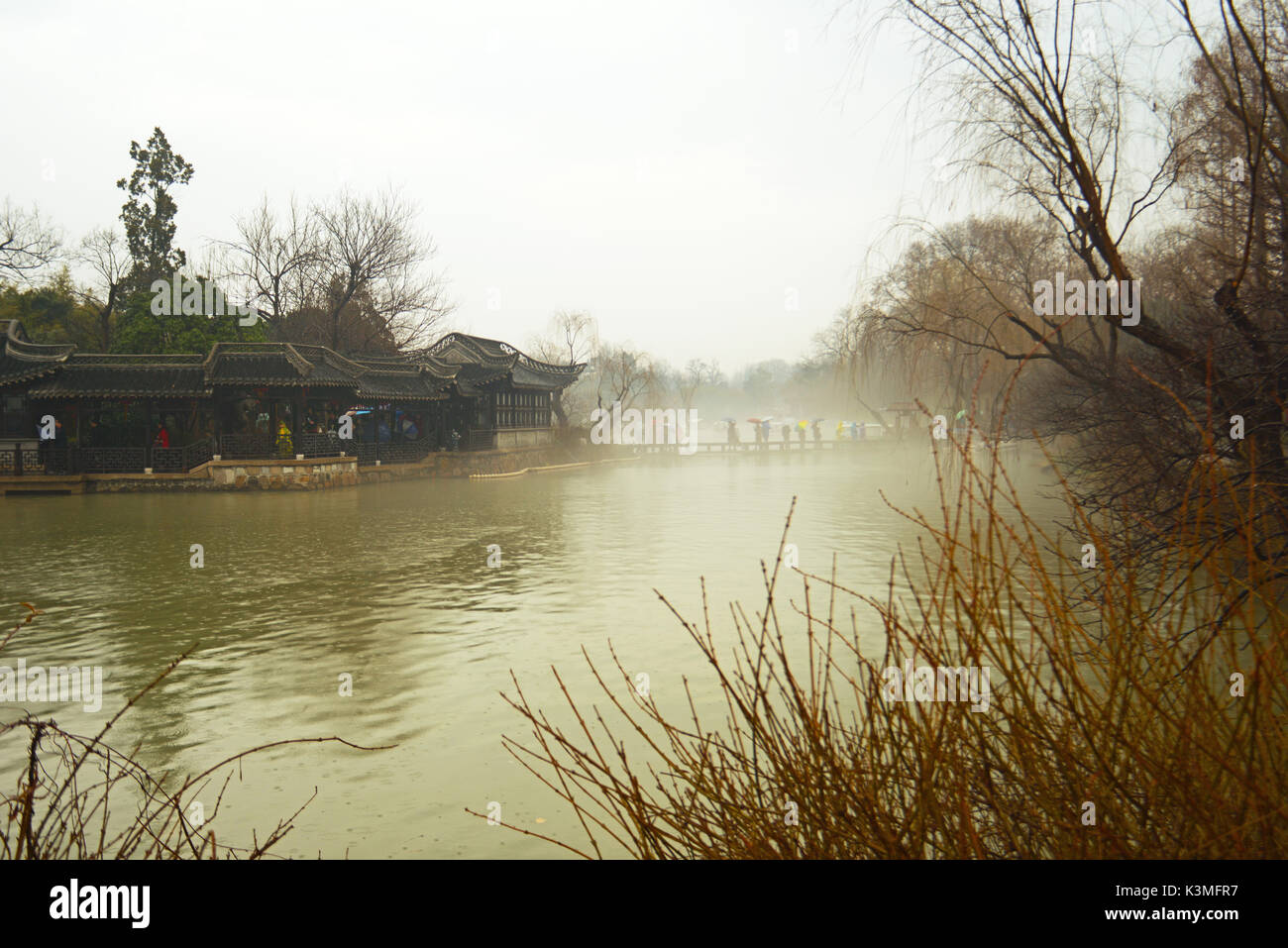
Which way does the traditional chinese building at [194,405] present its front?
toward the camera
